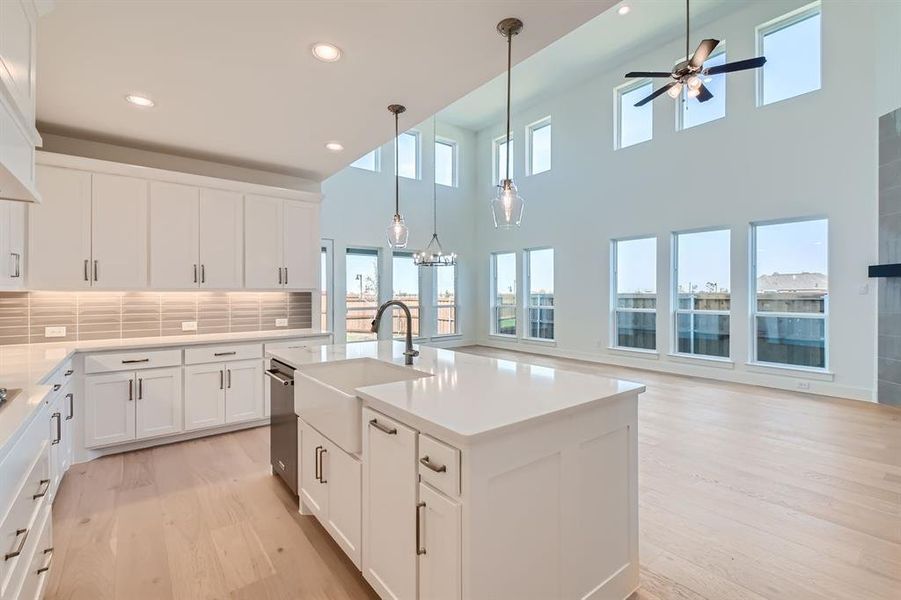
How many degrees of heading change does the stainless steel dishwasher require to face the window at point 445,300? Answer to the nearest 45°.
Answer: approximately 135° to its right

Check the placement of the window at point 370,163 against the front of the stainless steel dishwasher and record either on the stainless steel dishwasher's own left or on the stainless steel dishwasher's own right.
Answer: on the stainless steel dishwasher's own right

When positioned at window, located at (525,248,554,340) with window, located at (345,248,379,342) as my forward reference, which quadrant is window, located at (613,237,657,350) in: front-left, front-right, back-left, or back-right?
back-left

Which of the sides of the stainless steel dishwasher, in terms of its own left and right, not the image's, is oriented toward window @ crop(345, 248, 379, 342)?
right

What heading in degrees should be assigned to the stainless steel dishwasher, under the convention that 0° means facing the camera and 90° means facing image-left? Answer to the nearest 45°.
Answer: approximately 90°

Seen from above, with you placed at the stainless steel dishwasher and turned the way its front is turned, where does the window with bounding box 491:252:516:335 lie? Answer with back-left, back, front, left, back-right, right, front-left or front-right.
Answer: back-right

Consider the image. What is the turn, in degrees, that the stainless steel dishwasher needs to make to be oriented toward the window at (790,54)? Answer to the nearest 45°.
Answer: approximately 180°

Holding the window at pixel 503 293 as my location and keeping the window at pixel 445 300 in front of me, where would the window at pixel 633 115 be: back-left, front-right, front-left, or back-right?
back-left

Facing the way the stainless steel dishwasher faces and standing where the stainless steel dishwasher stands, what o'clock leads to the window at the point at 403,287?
The window is roughly at 4 o'clock from the stainless steel dishwasher.
